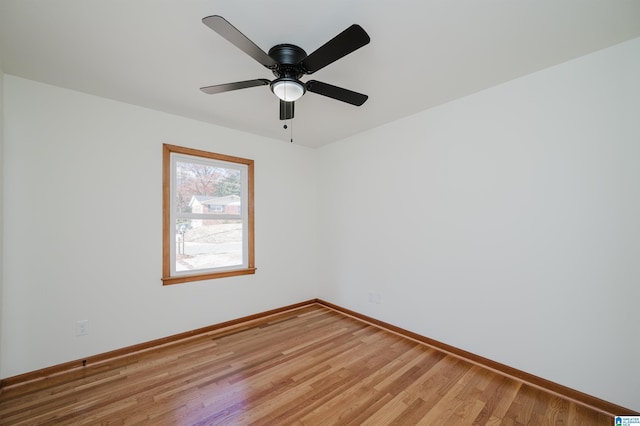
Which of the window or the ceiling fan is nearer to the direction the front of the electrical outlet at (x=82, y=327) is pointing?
the ceiling fan

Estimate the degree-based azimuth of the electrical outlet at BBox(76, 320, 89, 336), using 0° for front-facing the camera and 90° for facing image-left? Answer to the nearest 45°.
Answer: approximately 0°

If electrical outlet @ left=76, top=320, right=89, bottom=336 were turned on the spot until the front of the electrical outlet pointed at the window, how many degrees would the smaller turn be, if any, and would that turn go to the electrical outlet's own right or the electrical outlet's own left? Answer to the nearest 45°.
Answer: approximately 90° to the electrical outlet's own left

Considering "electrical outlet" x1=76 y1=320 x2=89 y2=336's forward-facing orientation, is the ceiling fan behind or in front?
in front
